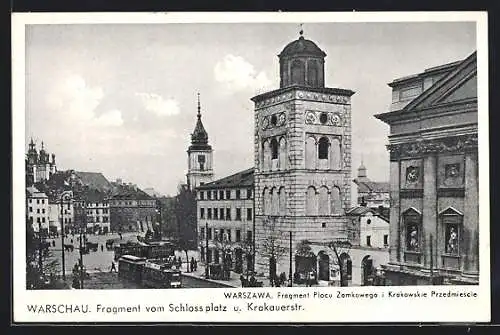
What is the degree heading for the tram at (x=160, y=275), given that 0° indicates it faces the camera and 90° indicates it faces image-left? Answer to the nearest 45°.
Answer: approximately 315°
